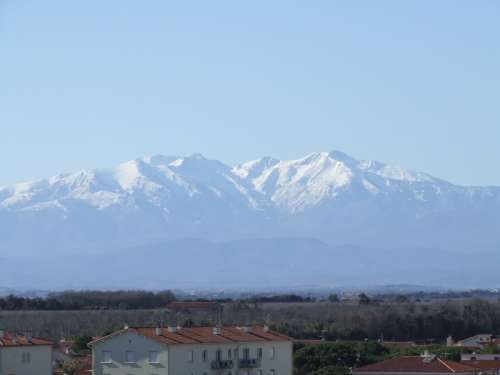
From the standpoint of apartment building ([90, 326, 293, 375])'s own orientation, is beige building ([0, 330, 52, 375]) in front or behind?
behind

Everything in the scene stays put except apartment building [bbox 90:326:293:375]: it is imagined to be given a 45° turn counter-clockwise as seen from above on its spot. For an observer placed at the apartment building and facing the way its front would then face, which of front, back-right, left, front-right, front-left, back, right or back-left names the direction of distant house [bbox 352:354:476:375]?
front
